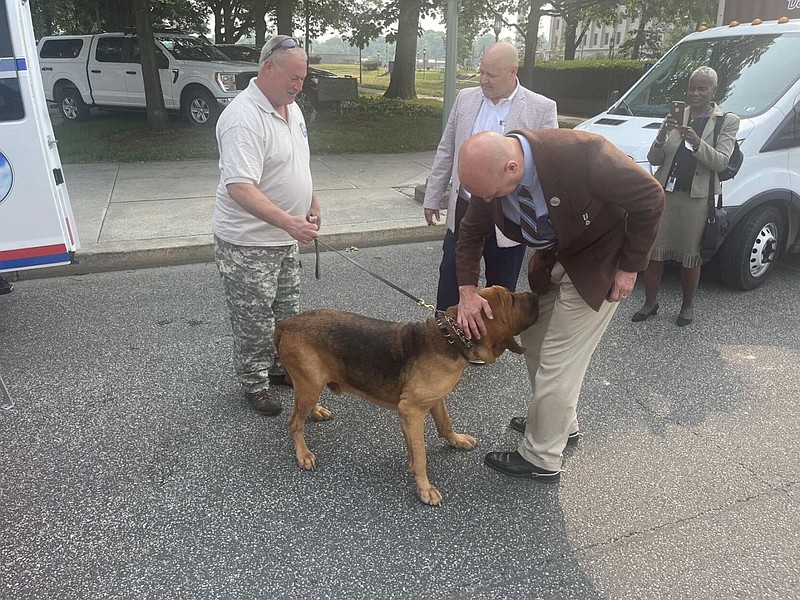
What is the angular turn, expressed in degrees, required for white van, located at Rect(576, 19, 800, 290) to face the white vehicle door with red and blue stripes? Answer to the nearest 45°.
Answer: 0° — it already faces it

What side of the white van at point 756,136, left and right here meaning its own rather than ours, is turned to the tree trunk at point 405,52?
right

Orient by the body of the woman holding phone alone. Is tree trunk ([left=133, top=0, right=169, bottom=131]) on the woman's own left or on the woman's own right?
on the woman's own right

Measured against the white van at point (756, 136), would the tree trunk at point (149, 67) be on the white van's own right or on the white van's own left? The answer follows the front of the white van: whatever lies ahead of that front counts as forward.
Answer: on the white van's own right

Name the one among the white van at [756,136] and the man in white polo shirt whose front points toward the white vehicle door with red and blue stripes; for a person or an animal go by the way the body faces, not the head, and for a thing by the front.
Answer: the white van

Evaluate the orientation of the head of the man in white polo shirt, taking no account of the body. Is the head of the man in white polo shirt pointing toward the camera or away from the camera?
toward the camera

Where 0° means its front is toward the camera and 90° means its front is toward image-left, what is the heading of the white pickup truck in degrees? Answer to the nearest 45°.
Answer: approximately 315°

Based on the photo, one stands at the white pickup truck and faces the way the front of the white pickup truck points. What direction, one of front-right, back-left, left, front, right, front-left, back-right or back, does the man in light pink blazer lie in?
front-right

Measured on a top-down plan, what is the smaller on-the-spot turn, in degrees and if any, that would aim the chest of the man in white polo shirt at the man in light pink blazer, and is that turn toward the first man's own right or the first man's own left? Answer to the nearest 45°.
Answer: approximately 45° to the first man's own left

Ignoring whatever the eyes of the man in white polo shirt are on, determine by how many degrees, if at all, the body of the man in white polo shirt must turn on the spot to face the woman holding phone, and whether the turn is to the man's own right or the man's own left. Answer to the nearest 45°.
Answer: approximately 45° to the man's own left

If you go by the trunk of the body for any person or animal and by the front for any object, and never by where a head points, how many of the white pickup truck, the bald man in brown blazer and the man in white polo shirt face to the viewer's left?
1

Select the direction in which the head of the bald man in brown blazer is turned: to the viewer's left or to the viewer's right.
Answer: to the viewer's left

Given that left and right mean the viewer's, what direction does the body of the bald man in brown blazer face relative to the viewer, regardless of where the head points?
facing to the left of the viewer

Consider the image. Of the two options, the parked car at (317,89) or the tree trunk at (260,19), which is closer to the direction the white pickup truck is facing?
the parked car

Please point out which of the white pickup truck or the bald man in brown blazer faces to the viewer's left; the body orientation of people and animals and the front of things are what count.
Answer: the bald man in brown blazer

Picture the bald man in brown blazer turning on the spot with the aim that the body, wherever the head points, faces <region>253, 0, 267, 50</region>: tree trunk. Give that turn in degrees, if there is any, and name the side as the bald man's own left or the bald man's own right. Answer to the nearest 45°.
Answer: approximately 45° to the bald man's own right

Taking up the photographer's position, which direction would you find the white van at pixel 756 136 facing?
facing the viewer and to the left of the viewer
